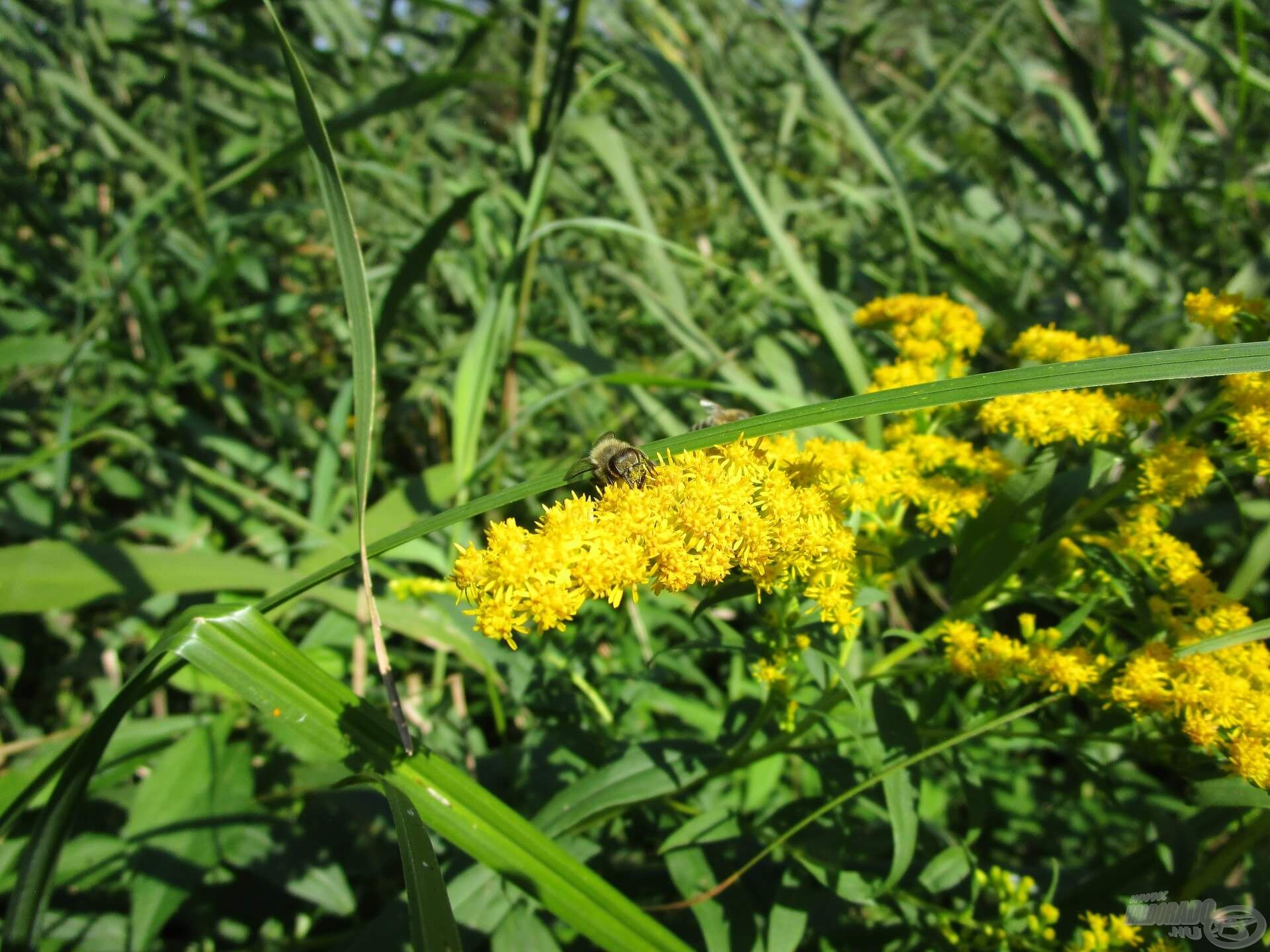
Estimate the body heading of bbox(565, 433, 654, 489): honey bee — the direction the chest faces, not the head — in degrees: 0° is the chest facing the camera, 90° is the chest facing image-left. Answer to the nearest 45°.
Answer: approximately 315°
